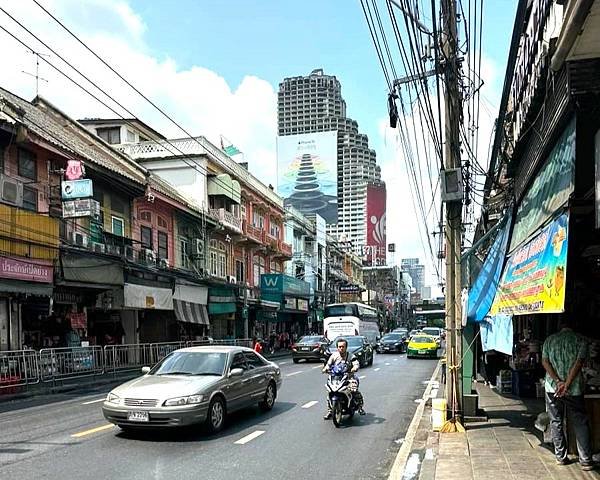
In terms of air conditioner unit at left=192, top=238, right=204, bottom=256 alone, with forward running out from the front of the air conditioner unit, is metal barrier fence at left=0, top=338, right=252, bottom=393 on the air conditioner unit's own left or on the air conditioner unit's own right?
on the air conditioner unit's own right

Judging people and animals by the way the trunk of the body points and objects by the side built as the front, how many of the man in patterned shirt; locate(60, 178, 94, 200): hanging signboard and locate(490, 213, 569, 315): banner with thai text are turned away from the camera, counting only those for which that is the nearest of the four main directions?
1

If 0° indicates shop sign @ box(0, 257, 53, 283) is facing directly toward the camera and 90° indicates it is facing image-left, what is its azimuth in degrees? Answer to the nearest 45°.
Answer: approximately 315°

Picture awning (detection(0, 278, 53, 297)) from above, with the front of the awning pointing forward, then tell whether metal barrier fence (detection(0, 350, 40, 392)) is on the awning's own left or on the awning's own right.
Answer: on the awning's own right

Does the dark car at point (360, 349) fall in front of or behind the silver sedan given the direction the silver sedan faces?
behind

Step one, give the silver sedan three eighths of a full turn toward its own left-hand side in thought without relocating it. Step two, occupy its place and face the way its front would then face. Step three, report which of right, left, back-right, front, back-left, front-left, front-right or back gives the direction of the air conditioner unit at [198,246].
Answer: left

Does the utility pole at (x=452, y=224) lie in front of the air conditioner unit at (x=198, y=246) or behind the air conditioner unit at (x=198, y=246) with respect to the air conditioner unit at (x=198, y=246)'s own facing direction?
in front

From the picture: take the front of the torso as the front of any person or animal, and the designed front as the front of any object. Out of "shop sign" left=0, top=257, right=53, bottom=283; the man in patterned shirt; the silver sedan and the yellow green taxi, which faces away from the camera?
the man in patterned shirt

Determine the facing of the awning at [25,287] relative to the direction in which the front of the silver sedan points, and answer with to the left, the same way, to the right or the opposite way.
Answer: to the left
